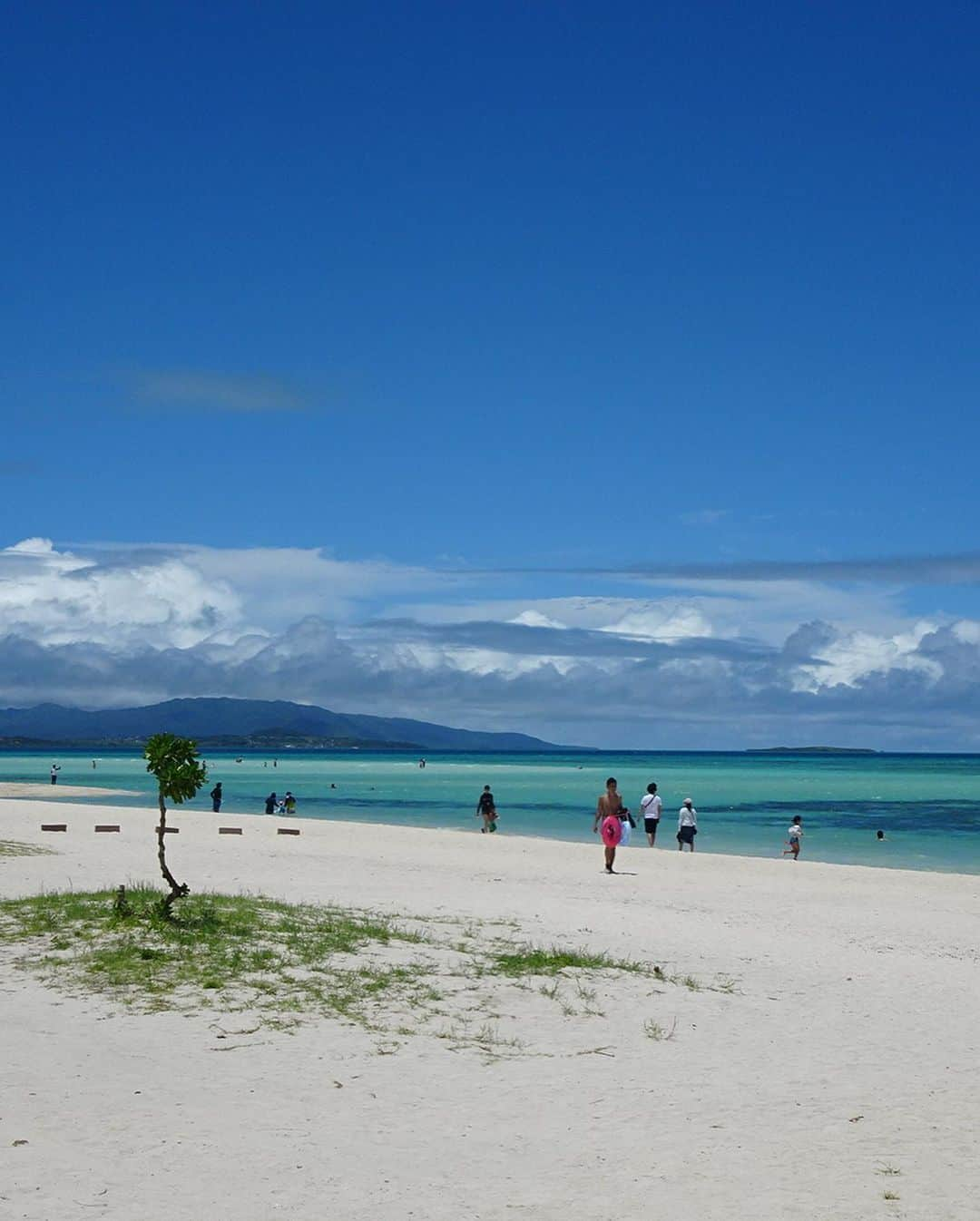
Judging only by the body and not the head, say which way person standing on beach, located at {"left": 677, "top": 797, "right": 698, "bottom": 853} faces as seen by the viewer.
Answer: away from the camera

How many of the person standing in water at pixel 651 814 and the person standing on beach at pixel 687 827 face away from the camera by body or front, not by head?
2

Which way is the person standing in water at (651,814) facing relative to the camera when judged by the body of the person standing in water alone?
away from the camera

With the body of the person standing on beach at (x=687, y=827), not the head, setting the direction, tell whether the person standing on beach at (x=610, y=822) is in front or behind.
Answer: behind

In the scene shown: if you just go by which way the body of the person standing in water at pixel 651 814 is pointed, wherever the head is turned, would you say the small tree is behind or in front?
behind

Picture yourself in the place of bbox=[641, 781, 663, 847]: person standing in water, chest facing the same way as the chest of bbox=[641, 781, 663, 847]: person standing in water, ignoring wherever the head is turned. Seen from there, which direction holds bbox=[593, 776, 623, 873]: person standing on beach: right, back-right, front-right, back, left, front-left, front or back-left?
back

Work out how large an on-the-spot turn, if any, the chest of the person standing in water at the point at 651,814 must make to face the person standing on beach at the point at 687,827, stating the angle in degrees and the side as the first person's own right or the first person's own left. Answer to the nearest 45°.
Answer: approximately 45° to the first person's own right
